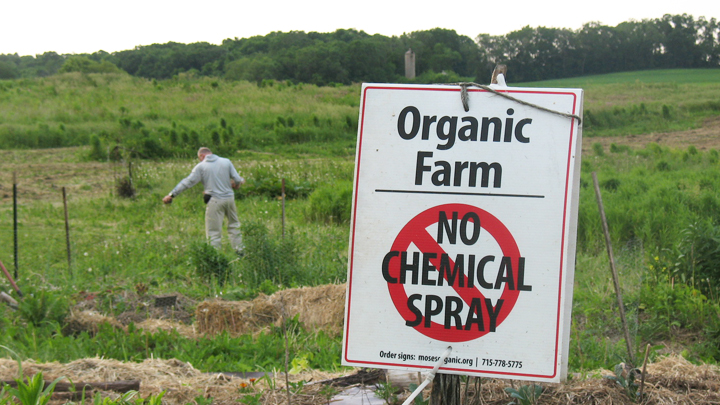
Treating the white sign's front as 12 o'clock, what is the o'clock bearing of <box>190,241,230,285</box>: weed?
The weed is roughly at 5 o'clock from the white sign.

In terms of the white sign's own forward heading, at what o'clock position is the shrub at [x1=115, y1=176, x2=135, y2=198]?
The shrub is roughly at 5 o'clock from the white sign.

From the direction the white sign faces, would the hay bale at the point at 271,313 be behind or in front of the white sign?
behind

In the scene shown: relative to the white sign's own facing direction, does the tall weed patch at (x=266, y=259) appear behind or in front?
behind

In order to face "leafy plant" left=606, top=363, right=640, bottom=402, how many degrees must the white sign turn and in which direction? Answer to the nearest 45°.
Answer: approximately 135° to its left

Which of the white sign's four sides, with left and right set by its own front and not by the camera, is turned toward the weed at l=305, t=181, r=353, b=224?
back

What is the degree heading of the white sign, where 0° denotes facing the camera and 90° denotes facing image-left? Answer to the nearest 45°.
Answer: approximately 0°

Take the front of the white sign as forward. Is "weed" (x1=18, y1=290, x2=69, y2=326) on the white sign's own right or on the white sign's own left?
on the white sign's own right
